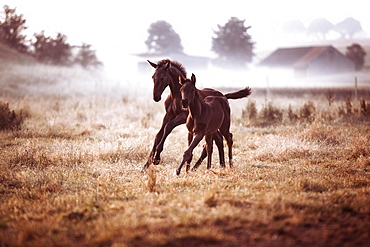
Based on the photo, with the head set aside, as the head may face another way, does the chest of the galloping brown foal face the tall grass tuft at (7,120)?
no

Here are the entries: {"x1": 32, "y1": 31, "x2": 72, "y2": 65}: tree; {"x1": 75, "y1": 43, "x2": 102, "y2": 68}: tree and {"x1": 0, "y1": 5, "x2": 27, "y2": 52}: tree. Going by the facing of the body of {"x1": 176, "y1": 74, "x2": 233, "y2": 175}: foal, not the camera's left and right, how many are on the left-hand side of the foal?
0

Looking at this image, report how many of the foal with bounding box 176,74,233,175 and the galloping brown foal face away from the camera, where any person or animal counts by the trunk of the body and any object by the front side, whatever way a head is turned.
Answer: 0

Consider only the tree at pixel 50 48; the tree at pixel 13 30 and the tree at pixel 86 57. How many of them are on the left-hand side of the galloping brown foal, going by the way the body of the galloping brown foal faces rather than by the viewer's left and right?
0

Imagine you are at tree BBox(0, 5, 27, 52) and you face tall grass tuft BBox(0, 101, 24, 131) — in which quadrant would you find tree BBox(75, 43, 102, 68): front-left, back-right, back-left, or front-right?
back-left

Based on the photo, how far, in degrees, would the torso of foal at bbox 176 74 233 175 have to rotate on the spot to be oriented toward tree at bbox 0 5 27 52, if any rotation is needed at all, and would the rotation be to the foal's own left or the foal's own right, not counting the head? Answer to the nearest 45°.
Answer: approximately 90° to the foal's own right

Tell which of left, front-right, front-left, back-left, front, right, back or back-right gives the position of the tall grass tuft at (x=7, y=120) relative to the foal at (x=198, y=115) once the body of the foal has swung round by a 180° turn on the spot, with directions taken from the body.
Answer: left

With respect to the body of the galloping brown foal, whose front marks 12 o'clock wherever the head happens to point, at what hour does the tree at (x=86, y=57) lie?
The tree is roughly at 4 o'clock from the galloping brown foal.

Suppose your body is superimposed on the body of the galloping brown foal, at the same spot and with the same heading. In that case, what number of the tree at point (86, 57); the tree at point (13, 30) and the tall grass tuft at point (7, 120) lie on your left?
0

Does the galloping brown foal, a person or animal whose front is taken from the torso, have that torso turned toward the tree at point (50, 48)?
no

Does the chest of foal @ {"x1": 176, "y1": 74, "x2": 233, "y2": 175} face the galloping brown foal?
no

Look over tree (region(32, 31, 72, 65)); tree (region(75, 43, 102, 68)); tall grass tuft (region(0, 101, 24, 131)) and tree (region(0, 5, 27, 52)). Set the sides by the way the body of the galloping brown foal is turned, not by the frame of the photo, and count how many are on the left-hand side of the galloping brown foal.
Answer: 0

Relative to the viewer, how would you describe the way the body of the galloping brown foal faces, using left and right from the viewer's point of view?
facing the viewer and to the left of the viewer

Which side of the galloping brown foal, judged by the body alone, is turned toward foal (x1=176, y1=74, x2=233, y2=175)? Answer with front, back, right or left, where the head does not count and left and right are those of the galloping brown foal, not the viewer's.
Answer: left

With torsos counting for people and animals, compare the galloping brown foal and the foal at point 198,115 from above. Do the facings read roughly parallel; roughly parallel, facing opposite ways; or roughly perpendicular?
roughly parallel
